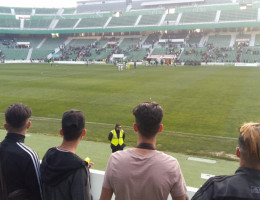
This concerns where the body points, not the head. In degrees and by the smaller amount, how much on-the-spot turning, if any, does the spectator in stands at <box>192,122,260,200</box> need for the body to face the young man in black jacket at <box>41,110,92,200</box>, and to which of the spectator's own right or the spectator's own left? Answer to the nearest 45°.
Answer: approximately 90° to the spectator's own left

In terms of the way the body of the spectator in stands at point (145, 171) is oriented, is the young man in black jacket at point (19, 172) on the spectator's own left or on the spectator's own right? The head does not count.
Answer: on the spectator's own left

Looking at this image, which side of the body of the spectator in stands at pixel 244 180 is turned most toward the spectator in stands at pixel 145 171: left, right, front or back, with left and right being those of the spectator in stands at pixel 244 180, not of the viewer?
left

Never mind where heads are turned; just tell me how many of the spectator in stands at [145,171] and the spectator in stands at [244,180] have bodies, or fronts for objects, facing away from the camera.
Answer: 2

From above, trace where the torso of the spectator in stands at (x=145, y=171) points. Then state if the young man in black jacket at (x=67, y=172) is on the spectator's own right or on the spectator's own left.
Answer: on the spectator's own left

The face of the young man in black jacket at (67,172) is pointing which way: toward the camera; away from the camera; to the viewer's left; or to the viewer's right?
away from the camera

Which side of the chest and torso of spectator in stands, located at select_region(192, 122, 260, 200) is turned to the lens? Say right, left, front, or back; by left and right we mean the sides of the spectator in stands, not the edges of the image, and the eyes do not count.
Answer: back

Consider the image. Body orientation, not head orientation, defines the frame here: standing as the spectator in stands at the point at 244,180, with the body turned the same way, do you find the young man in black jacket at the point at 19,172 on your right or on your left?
on your left

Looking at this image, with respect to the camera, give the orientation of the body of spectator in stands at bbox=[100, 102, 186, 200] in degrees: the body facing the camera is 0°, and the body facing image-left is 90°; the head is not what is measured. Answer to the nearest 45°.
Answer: approximately 180°

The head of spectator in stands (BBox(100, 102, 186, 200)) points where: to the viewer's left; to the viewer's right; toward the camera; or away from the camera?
away from the camera
